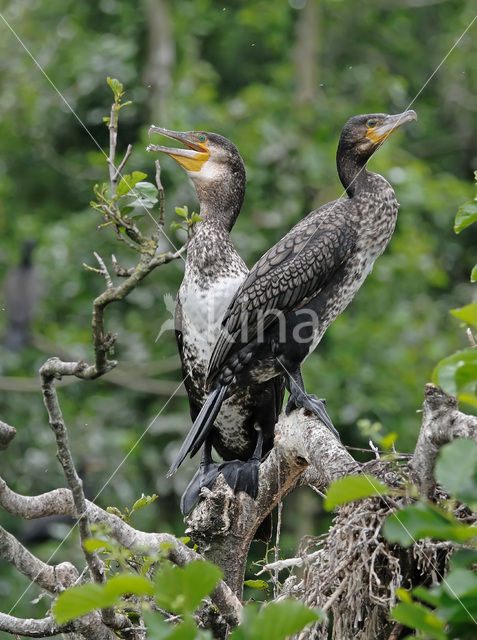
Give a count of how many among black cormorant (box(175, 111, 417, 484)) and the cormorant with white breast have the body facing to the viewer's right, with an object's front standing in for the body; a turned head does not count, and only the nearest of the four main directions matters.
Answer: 1

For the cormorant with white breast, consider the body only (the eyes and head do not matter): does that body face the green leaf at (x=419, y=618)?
no

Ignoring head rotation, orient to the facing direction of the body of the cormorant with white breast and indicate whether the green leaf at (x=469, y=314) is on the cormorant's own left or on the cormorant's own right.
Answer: on the cormorant's own left

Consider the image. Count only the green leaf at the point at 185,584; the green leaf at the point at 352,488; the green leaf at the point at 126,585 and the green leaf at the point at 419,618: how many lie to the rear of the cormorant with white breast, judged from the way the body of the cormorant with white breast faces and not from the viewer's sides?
0

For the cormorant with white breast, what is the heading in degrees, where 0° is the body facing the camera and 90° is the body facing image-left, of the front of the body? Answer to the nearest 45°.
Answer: approximately 45°

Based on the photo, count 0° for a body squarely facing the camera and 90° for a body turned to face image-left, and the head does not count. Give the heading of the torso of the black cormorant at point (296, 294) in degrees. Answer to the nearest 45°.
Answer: approximately 270°

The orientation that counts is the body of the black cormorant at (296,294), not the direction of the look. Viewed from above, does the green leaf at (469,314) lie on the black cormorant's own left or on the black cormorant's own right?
on the black cormorant's own right

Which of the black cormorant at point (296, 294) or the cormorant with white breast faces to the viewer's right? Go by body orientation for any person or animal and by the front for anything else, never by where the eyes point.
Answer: the black cormorant
